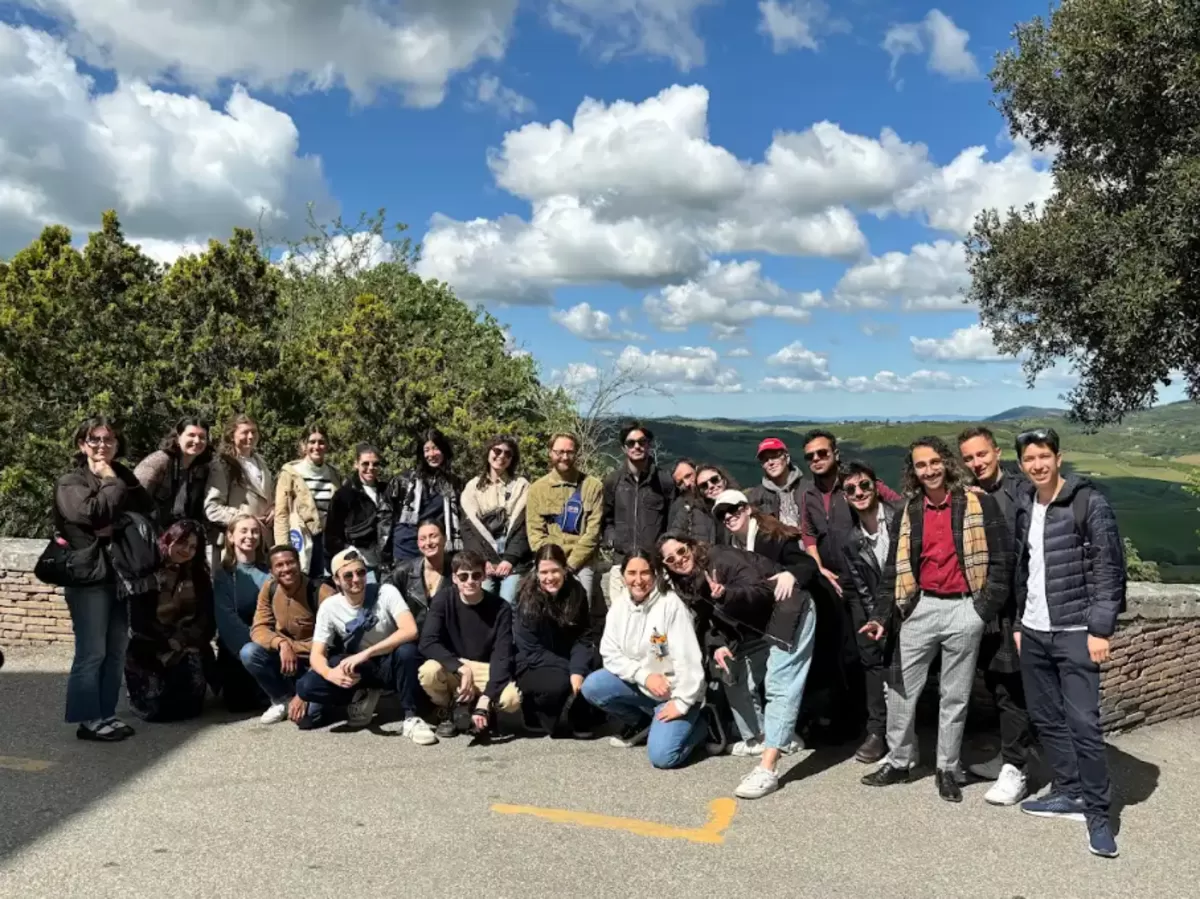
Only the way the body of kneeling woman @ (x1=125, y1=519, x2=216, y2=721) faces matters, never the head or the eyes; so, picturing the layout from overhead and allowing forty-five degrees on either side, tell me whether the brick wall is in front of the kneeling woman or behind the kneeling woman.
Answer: behind

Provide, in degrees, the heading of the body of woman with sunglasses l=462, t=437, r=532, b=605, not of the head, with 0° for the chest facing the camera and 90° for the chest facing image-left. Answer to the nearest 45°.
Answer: approximately 0°

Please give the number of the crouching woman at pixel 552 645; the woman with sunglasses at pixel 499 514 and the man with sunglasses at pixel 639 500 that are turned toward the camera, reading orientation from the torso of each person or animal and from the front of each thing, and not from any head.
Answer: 3

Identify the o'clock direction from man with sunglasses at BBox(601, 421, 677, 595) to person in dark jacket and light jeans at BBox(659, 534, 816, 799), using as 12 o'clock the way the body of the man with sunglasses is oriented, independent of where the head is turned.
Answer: The person in dark jacket and light jeans is roughly at 11 o'clock from the man with sunglasses.

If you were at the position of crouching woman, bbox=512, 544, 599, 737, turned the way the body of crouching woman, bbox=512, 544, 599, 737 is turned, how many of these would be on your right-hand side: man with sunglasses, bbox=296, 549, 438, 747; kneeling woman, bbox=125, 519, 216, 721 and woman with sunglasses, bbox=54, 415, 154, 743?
3
